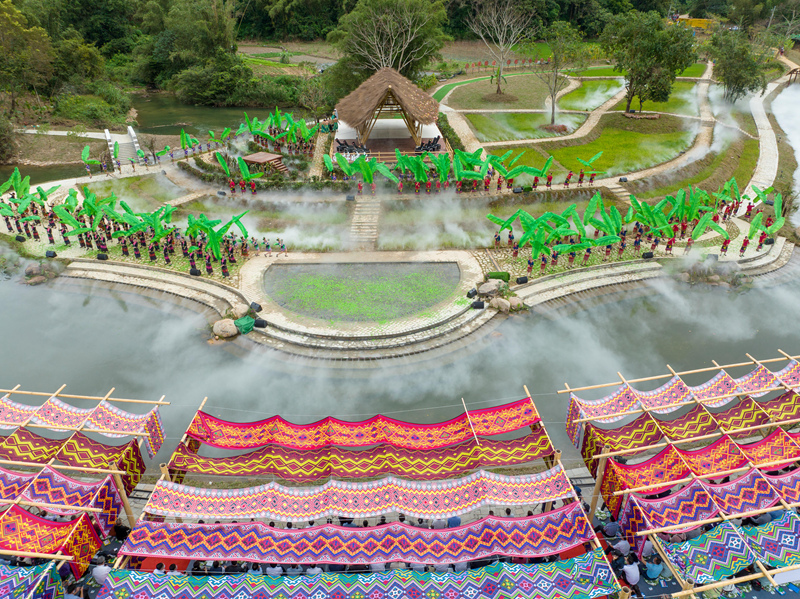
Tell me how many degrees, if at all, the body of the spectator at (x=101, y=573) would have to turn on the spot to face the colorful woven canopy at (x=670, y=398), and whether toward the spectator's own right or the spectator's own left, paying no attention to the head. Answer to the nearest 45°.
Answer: approximately 90° to the spectator's own right

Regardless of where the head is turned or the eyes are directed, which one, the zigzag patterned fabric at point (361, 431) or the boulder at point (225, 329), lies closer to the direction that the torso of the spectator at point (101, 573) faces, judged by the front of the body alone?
the boulder

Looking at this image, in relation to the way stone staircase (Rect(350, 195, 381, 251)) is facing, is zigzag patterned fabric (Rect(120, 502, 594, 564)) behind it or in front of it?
in front

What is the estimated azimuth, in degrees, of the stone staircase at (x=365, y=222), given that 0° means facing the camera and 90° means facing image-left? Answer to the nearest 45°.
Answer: approximately 0°

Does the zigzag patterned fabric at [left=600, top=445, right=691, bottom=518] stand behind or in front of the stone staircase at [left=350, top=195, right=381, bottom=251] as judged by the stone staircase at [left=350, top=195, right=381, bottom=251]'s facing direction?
in front

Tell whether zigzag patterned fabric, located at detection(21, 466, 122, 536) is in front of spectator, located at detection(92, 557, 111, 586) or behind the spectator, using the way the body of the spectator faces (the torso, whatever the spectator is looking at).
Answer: in front

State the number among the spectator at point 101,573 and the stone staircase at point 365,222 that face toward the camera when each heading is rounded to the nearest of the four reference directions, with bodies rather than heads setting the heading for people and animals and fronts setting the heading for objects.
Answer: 1

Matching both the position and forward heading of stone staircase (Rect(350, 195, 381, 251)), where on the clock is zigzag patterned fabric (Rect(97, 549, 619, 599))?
The zigzag patterned fabric is roughly at 12 o'clock from the stone staircase.

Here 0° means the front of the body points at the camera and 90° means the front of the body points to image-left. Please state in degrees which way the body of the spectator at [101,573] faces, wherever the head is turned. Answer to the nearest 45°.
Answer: approximately 180°

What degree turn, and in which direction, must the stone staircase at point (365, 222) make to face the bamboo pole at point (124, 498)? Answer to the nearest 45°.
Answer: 0° — it already faces it

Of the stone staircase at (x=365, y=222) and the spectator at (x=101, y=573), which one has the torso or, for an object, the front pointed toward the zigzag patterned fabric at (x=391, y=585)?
the stone staircase

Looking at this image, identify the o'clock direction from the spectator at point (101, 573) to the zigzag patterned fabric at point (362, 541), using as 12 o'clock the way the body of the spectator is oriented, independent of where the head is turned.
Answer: The zigzag patterned fabric is roughly at 4 o'clock from the spectator.

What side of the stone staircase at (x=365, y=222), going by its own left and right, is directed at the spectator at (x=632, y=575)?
front

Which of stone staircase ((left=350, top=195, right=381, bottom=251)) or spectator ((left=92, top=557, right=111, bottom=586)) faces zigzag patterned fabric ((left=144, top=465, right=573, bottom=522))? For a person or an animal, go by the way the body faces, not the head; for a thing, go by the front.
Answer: the stone staircase

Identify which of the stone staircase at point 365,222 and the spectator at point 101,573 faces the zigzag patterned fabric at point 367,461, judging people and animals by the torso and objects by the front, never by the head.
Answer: the stone staircase

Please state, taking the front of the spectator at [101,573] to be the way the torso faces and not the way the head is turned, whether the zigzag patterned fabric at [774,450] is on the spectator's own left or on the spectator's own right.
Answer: on the spectator's own right
